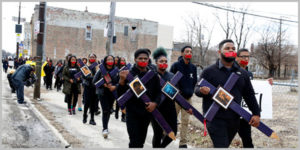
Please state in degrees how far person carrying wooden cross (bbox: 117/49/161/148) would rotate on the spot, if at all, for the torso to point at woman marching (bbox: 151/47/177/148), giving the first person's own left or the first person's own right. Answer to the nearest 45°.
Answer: approximately 135° to the first person's own left

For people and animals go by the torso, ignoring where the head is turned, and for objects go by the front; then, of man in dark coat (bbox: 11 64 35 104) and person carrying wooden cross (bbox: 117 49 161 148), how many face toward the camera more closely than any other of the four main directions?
1

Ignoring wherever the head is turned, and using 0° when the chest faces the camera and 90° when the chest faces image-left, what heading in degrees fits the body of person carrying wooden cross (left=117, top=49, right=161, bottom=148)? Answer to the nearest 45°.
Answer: approximately 0°

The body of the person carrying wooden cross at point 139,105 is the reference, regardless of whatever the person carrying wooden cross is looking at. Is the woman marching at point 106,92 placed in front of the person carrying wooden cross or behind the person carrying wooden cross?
behind

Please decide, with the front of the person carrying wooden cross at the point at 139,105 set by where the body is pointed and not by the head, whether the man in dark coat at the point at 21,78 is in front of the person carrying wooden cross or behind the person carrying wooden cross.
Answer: behind

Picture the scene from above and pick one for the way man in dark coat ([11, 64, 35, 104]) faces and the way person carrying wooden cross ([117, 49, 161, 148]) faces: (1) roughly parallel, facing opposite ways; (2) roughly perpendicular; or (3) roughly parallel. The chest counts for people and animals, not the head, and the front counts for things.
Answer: roughly perpendicular

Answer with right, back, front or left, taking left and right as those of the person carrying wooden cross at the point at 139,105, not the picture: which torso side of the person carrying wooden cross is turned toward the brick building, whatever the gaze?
back
